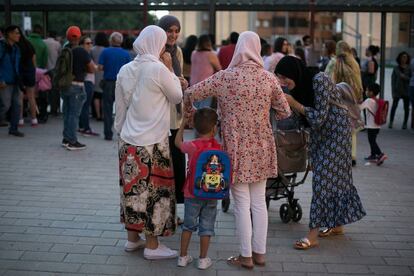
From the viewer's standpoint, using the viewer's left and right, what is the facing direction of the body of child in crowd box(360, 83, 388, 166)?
facing to the left of the viewer

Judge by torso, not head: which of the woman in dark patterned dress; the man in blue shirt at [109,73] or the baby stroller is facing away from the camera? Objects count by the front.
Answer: the man in blue shirt

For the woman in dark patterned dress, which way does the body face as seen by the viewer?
to the viewer's left

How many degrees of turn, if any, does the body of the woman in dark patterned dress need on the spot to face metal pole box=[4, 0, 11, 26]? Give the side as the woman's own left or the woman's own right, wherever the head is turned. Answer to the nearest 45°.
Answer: approximately 45° to the woman's own right

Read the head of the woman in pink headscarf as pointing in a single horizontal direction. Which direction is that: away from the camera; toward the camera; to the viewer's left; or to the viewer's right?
away from the camera

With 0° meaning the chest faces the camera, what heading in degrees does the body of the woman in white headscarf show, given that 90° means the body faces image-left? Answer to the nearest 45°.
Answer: approximately 225°

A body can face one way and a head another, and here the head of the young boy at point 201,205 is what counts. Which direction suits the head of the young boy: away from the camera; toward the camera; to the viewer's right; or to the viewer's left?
away from the camera

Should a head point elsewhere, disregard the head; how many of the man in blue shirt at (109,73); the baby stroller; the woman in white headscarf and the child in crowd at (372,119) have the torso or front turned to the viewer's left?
1

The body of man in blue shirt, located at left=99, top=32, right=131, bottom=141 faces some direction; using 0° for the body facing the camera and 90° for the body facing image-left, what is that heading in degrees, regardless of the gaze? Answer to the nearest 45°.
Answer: approximately 180°

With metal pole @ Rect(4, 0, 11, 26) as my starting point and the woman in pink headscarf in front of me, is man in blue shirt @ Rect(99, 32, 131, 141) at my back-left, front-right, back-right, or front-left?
front-left

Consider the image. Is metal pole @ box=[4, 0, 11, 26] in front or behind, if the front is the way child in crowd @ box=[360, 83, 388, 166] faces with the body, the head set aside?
in front
